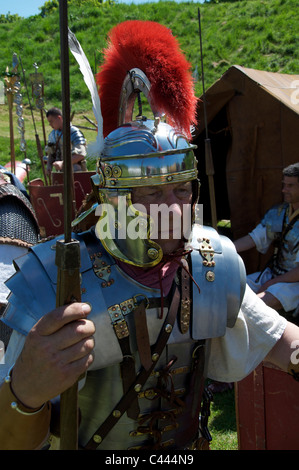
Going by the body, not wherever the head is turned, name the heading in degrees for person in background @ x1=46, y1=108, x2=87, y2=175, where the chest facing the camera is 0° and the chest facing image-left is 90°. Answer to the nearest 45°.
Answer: approximately 45°

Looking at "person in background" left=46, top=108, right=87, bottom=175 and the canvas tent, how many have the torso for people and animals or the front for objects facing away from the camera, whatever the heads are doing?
0

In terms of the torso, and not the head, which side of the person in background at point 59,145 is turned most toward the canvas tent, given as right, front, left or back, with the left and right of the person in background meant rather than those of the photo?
left

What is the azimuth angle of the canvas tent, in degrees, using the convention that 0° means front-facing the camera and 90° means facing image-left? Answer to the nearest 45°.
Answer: approximately 45°

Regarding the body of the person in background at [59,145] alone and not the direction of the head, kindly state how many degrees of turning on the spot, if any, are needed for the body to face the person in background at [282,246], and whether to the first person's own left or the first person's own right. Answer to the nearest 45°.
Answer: approximately 90° to the first person's own left
